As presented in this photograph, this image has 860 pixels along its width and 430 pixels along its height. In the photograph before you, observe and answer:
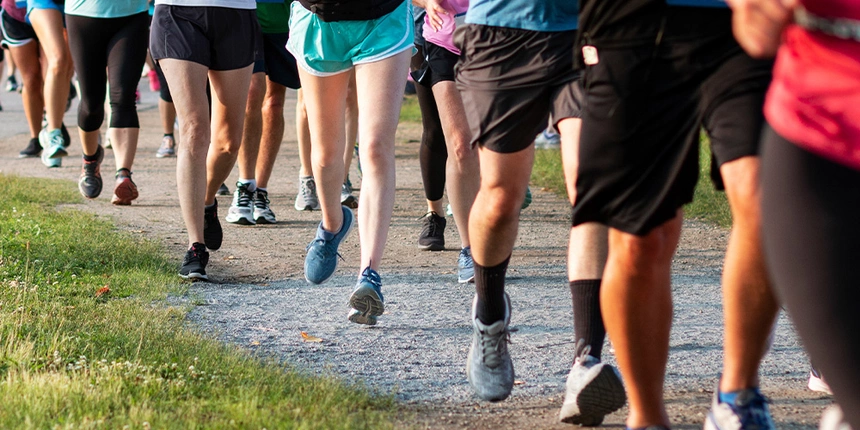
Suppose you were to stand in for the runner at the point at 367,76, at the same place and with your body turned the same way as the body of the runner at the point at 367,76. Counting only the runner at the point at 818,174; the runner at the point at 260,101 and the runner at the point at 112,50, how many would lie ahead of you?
1

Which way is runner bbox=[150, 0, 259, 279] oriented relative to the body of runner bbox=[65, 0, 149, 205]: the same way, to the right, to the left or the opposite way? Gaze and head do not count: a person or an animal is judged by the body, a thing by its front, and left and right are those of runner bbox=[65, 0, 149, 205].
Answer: the same way

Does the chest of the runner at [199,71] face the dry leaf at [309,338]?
yes

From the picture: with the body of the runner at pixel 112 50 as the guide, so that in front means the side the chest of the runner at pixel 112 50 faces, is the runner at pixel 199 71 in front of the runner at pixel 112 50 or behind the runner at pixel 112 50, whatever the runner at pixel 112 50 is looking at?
in front

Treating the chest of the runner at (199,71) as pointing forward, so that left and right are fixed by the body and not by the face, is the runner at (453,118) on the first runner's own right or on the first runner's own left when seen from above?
on the first runner's own left

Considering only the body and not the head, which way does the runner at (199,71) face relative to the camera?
toward the camera

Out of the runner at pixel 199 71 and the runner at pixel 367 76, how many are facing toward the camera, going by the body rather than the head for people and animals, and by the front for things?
2

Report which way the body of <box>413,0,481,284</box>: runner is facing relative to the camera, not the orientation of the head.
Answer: toward the camera

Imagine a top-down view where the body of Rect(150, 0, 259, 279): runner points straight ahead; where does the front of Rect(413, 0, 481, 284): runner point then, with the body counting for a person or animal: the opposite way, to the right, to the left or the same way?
the same way

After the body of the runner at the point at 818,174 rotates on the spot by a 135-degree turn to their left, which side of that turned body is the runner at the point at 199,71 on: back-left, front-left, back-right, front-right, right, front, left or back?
back-left
